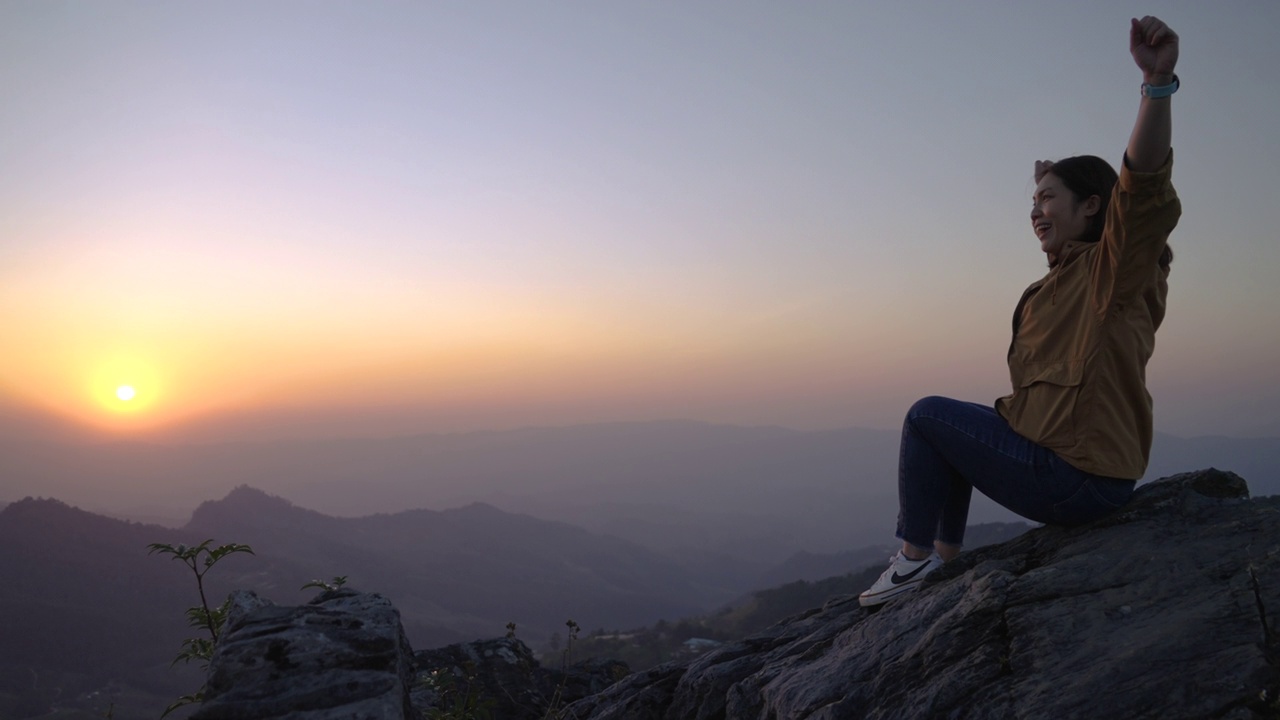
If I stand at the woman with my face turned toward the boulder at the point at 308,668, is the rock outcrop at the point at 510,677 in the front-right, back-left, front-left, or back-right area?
front-right

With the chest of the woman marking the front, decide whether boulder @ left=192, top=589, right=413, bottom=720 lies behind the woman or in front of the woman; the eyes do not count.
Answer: in front

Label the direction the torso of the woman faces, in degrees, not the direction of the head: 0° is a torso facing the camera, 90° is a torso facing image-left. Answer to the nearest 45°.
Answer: approximately 90°
